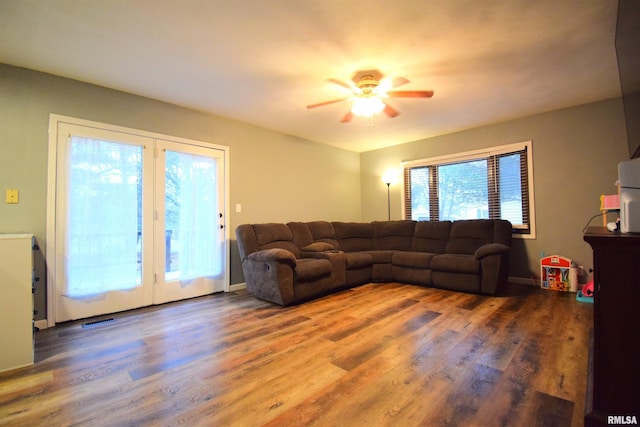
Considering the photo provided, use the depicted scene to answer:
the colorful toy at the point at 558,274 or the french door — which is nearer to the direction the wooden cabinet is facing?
the french door

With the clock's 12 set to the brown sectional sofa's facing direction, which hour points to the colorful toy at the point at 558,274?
The colorful toy is roughly at 9 o'clock from the brown sectional sofa.

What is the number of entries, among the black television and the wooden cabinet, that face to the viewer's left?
2

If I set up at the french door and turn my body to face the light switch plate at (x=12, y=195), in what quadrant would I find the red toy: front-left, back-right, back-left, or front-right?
back-left

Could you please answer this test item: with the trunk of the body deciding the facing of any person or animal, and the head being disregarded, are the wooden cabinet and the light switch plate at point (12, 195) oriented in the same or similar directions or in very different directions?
very different directions

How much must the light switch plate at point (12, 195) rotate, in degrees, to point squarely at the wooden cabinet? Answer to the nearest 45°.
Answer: approximately 45° to its left

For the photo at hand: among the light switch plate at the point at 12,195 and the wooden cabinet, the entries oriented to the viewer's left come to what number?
1

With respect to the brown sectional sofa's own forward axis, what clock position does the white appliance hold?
The white appliance is roughly at 11 o'clock from the brown sectional sofa.

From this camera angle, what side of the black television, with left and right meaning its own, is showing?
left

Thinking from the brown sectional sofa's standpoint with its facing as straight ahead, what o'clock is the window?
The window is roughly at 8 o'clock from the brown sectional sofa.
